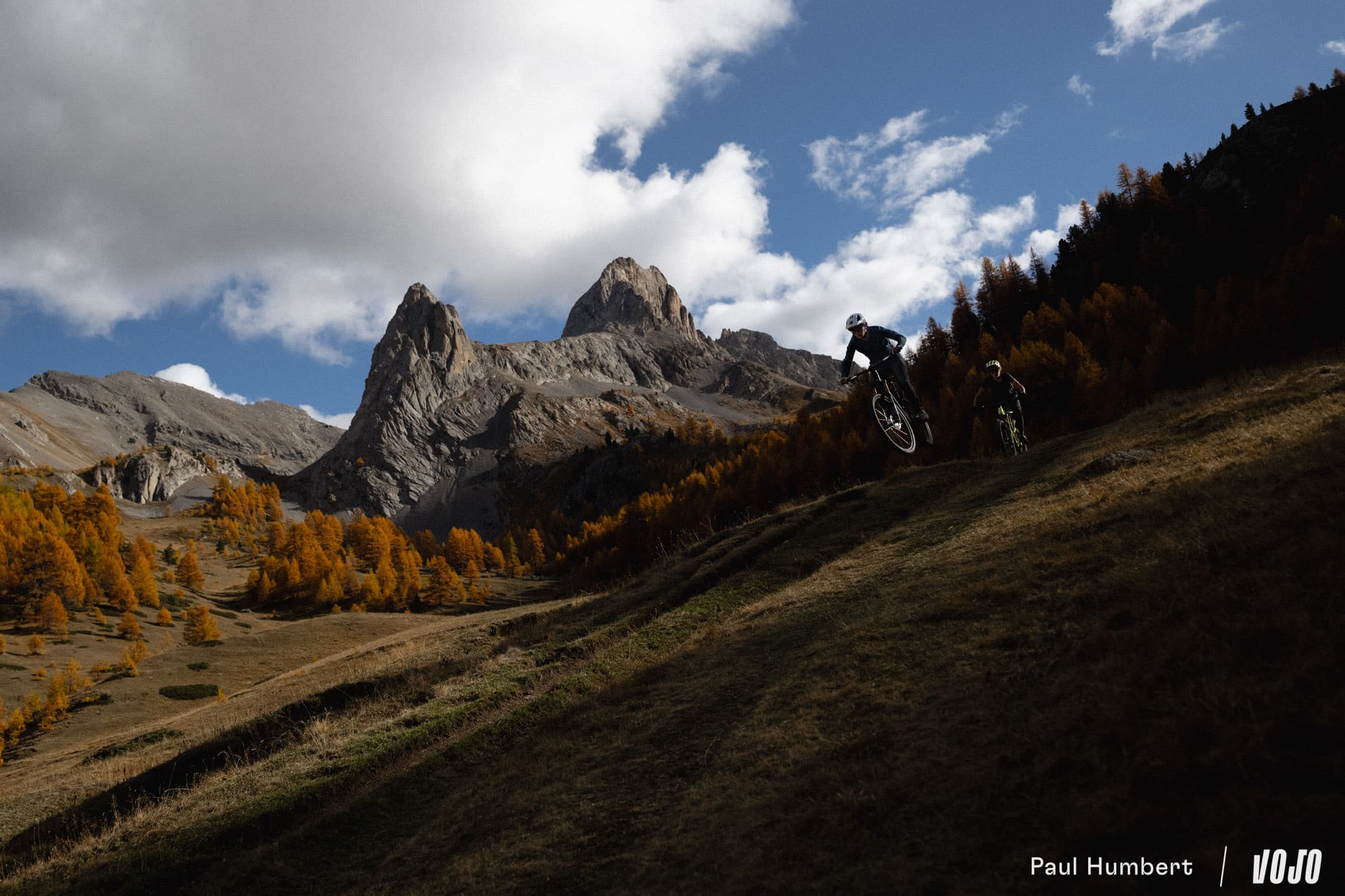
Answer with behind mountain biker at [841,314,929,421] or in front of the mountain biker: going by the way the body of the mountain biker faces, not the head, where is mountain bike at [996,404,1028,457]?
behind

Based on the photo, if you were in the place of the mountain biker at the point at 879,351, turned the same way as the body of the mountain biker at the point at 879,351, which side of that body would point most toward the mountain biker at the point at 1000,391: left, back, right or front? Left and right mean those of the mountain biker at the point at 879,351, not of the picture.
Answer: back

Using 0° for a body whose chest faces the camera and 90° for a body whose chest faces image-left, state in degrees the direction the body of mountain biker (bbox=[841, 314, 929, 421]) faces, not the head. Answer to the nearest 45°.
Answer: approximately 45°
